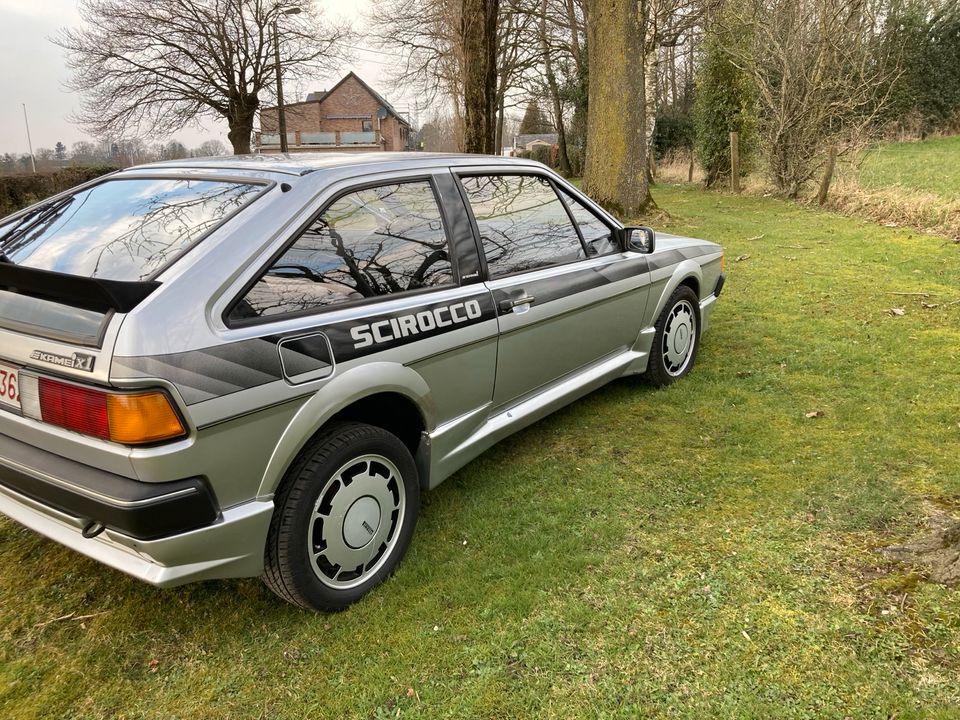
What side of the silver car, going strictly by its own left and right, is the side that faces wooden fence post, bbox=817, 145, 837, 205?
front

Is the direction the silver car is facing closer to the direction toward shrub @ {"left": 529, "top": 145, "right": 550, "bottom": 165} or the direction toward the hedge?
the shrub

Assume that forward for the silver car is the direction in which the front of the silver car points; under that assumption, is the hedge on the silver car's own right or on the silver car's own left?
on the silver car's own left

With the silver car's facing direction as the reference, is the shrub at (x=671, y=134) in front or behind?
in front

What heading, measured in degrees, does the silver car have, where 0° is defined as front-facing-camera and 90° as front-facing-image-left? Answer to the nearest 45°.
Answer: approximately 225°

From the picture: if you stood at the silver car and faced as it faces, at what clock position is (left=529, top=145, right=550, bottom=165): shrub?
The shrub is roughly at 11 o'clock from the silver car.

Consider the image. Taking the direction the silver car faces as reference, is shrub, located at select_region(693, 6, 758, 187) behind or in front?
in front
